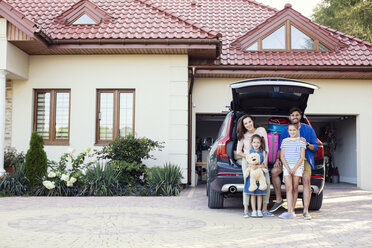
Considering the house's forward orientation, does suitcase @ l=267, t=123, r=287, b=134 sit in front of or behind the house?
in front

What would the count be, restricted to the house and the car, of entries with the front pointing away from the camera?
1

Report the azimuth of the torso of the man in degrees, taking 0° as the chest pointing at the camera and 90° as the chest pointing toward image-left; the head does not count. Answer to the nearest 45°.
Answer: approximately 0°

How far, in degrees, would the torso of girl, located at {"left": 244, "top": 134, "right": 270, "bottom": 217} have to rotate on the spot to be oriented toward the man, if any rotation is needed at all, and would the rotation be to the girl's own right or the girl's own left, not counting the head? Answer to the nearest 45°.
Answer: approximately 90° to the girl's own left

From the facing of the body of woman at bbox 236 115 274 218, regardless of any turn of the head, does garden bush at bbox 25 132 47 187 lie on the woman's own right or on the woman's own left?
on the woman's own right

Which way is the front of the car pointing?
away from the camera
